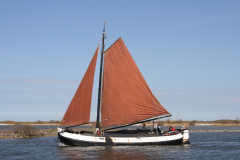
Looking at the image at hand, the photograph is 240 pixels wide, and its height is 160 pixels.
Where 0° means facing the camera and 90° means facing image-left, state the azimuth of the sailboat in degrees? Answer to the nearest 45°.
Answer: approximately 90°
